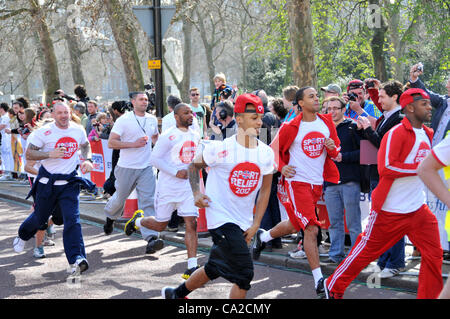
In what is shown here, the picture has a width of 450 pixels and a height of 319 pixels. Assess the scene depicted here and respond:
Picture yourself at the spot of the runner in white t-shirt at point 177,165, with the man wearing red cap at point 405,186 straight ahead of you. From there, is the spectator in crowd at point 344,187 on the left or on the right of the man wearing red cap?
left

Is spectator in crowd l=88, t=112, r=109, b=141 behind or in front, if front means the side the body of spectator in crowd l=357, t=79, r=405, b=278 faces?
in front

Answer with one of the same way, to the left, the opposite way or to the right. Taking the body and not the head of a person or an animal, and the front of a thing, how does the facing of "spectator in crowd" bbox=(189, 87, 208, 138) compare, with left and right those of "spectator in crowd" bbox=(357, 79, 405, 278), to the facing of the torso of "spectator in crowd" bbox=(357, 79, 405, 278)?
to the left

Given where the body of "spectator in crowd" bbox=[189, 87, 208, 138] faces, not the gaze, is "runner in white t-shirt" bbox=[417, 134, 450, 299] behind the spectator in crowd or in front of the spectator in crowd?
in front

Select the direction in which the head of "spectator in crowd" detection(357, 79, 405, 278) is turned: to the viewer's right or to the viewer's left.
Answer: to the viewer's left

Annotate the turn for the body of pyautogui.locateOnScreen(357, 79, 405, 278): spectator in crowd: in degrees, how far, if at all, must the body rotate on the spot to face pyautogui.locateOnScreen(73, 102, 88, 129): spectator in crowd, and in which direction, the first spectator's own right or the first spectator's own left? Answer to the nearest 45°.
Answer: approximately 45° to the first spectator's own right

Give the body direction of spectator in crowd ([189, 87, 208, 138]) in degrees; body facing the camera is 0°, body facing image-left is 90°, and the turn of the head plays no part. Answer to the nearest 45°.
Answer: approximately 0°

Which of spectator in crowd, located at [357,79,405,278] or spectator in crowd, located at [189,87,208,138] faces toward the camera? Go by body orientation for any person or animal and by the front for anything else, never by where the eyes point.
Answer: spectator in crowd, located at [189,87,208,138]

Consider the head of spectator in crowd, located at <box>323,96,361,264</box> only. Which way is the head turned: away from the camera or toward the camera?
toward the camera

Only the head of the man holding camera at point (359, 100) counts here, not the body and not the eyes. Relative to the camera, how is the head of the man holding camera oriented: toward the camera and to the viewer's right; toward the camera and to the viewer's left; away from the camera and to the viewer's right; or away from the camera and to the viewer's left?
toward the camera and to the viewer's left
